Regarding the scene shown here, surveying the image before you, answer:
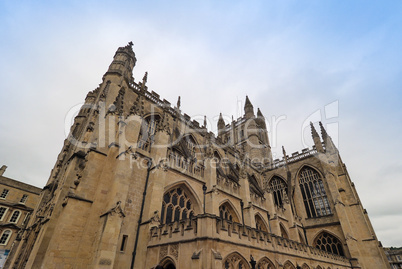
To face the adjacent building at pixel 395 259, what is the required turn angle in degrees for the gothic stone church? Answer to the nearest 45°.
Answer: approximately 180°

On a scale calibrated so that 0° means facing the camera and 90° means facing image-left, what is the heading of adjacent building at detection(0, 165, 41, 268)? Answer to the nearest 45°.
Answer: approximately 315°

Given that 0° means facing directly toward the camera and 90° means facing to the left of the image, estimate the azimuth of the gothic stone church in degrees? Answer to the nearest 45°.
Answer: approximately 45°

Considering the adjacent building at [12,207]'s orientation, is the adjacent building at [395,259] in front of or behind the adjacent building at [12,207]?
in front
